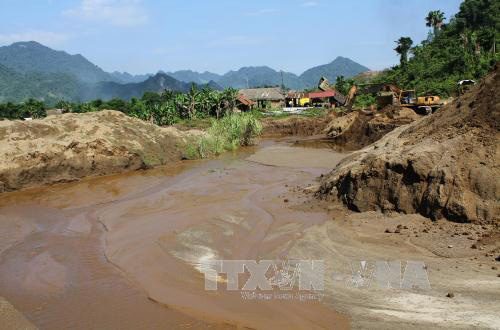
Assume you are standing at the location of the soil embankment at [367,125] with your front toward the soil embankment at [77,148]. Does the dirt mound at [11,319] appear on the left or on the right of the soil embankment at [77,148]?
left

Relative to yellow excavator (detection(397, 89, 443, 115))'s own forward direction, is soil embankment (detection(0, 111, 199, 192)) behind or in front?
in front

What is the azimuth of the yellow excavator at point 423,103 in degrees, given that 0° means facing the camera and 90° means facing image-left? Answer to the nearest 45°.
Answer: approximately 90°

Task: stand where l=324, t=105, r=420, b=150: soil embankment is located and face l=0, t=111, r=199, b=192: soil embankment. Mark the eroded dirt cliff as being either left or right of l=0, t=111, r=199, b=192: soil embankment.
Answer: left

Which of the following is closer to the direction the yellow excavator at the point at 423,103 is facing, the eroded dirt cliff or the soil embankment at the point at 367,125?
the soil embankment

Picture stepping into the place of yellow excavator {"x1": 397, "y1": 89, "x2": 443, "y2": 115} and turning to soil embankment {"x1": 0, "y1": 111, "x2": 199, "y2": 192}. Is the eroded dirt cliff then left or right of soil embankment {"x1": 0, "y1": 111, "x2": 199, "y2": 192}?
left

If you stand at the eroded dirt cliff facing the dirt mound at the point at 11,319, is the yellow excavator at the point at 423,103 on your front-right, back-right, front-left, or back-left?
back-right

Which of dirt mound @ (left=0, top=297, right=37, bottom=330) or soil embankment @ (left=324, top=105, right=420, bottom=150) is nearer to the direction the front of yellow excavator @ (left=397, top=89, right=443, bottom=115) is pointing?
the soil embankment

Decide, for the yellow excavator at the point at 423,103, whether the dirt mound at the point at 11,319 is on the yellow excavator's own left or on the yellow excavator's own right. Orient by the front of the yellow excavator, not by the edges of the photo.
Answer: on the yellow excavator's own left

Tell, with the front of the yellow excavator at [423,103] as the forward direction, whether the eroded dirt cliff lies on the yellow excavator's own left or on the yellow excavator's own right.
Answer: on the yellow excavator's own left
